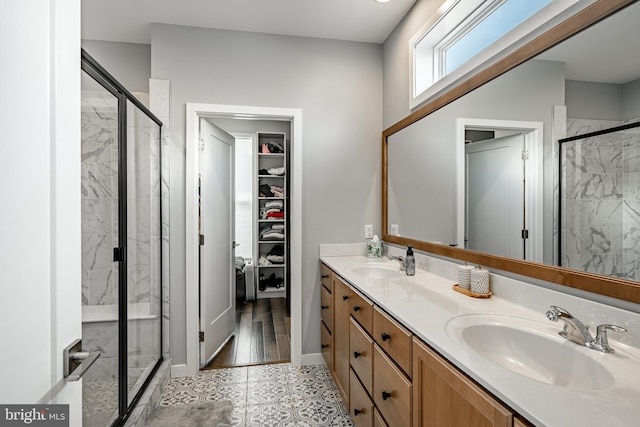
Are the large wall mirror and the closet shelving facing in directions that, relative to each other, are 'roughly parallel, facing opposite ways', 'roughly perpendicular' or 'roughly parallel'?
roughly perpendicular

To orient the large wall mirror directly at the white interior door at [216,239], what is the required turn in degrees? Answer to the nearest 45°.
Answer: approximately 45° to its right

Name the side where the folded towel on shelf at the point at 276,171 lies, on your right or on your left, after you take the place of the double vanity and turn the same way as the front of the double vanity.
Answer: on your right

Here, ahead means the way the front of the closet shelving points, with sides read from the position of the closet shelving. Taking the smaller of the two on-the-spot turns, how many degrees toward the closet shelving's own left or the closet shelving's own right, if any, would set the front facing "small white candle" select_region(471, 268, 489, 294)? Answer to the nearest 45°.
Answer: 0° — it already faces it

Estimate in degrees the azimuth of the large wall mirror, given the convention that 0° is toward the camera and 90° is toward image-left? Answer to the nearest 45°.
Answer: approximately 45°

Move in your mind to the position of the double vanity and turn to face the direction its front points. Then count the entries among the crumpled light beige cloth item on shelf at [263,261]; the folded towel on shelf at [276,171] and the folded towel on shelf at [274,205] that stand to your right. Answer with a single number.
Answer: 3

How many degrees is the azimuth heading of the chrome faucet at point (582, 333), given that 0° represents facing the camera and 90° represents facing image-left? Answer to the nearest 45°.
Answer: approximately 45°

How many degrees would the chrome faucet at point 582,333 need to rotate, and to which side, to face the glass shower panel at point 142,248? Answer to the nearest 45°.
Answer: approximately 45° to its right
